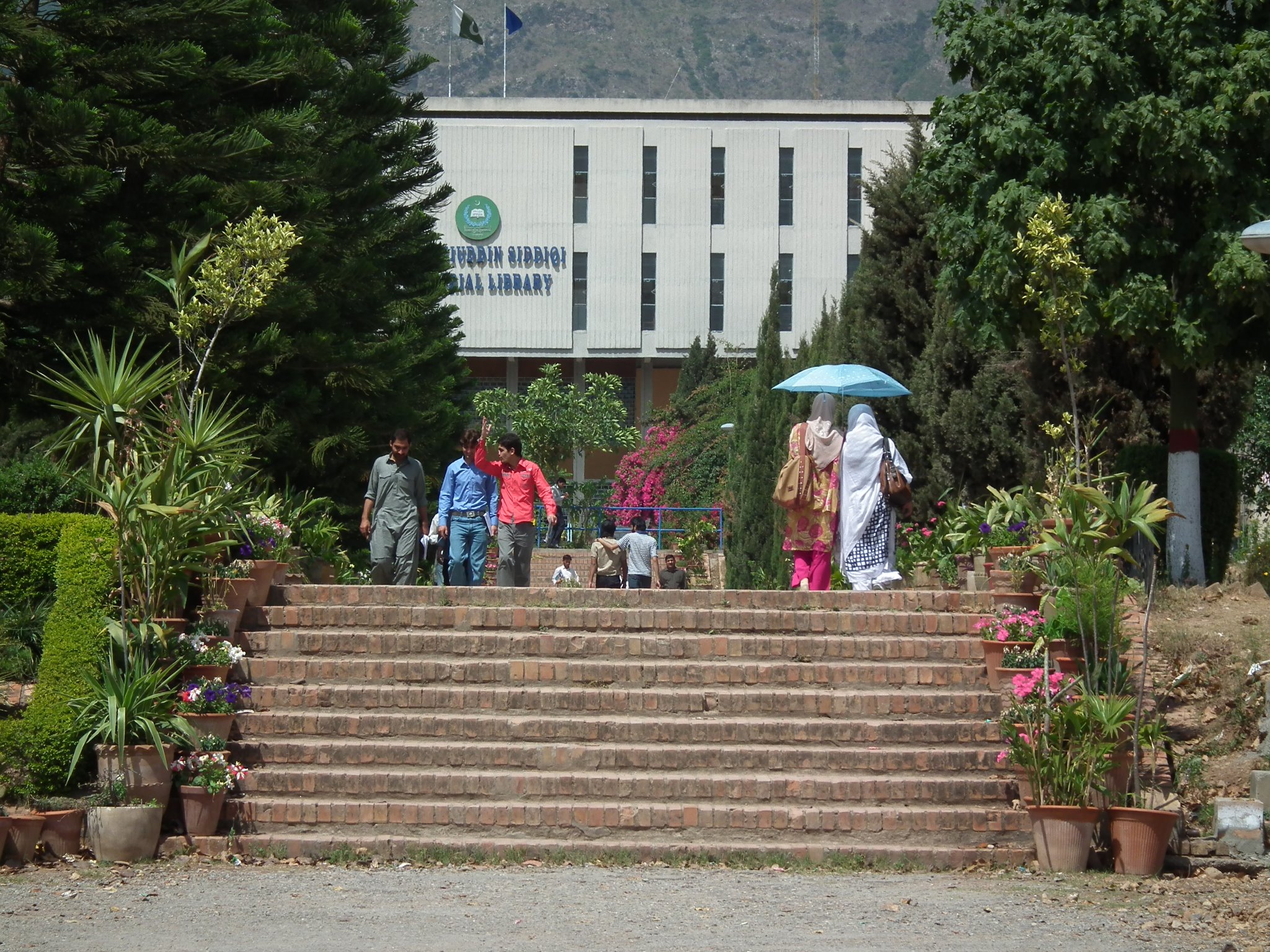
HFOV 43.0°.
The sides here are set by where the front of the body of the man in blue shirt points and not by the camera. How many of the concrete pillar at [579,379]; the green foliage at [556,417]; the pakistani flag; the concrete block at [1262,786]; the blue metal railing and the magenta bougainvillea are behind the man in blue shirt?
5

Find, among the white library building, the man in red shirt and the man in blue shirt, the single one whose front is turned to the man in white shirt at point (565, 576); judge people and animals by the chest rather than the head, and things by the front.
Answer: the white library building
